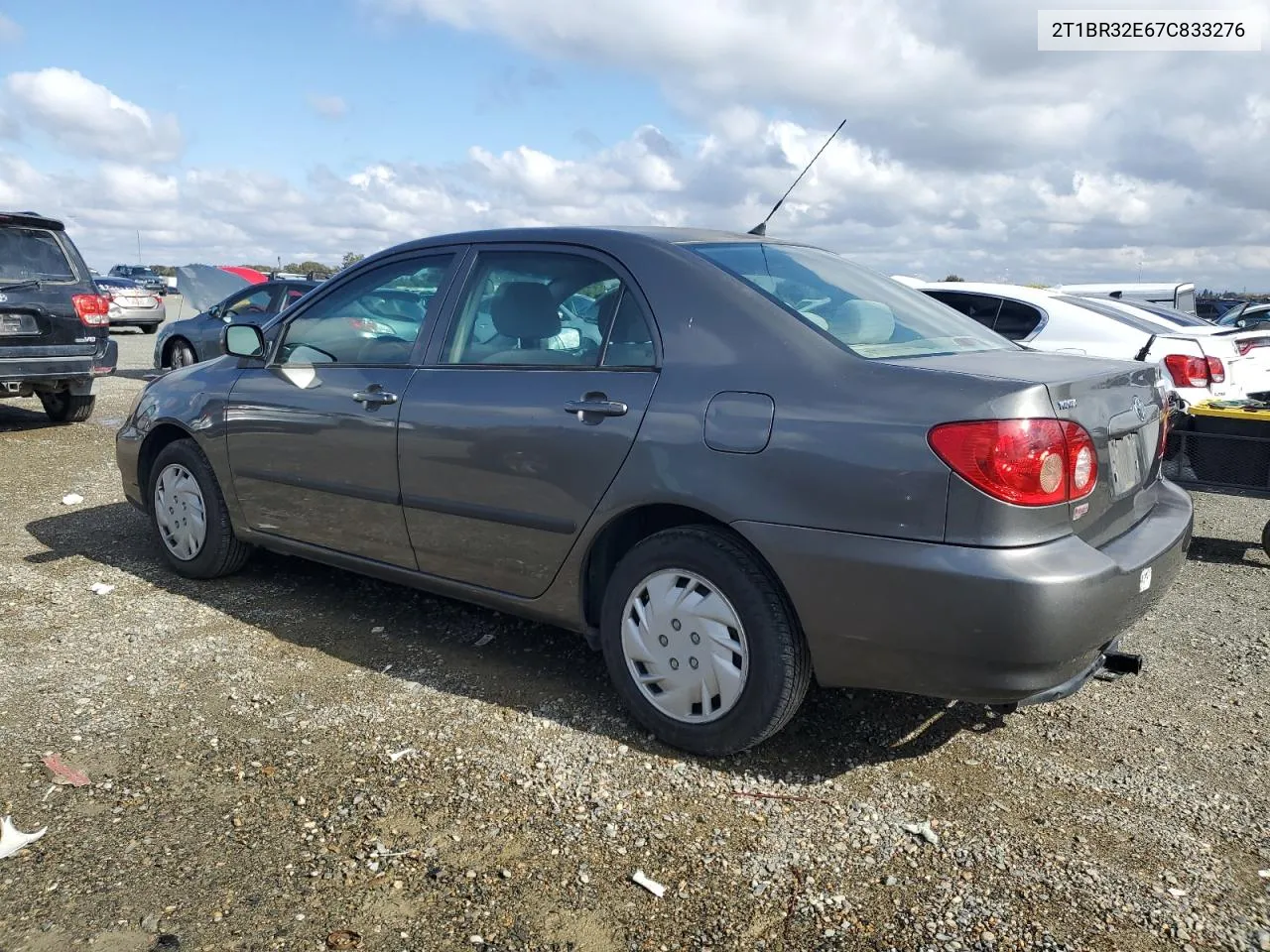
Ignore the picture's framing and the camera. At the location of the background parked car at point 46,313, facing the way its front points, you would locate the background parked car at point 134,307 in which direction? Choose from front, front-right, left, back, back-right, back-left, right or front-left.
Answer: front

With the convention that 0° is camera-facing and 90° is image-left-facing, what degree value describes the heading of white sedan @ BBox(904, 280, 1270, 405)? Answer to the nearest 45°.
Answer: approximately 135°

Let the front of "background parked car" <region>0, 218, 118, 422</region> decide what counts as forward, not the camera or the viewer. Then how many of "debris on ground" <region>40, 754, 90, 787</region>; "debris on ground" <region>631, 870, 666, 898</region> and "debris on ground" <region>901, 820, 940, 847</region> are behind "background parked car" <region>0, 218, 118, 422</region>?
3

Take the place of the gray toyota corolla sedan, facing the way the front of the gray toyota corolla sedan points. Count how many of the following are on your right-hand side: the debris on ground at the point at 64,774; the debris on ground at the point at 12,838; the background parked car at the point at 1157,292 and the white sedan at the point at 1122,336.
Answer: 2

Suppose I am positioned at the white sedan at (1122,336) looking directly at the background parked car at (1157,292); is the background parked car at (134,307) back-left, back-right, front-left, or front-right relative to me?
front-left

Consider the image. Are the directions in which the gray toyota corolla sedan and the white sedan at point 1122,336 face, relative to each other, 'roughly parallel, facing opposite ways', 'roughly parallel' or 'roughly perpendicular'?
roughly parallel

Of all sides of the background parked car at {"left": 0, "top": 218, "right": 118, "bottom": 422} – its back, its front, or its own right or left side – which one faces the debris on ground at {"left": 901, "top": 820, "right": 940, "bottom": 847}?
back

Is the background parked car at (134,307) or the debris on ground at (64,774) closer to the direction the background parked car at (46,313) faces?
the background parked car

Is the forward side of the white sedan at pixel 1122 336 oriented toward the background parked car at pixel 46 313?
no

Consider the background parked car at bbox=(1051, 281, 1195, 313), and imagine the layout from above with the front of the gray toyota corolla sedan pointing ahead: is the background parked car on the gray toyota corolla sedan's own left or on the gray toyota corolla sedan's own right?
on the gray toyota corolla sedan's own right

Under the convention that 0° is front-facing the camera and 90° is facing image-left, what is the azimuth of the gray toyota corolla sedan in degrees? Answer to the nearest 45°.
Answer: approximately 135°

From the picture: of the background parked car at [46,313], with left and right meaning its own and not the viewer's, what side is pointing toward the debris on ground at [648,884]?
back

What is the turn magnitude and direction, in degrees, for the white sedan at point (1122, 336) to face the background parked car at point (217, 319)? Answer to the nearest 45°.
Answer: approximately 45° to its left

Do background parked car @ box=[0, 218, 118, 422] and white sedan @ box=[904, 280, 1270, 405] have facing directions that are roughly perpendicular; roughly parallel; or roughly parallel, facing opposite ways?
roughly parallel

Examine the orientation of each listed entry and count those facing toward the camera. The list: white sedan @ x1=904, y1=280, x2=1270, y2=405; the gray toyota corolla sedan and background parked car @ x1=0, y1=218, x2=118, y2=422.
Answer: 0

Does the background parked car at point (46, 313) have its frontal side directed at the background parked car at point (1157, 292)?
no

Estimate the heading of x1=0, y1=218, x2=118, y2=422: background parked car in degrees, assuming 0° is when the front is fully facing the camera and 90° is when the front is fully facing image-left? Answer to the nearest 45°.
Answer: approximately 180°

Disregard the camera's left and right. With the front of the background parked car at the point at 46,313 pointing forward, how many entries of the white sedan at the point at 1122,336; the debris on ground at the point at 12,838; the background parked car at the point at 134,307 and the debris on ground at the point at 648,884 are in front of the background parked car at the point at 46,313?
1
